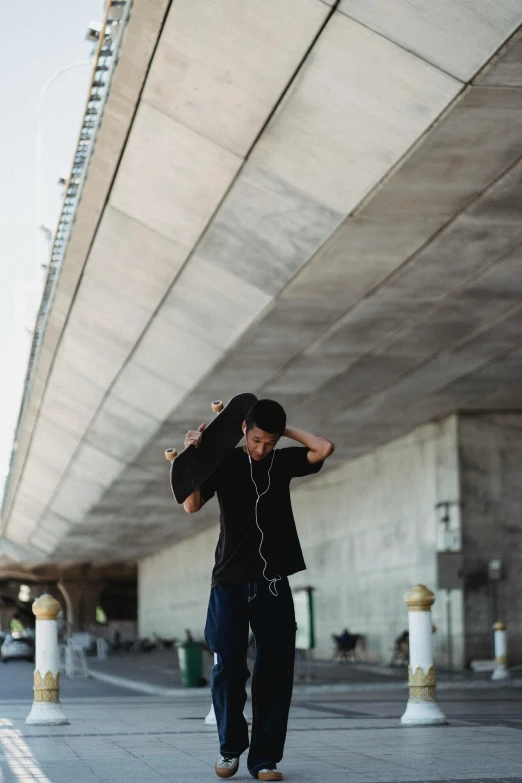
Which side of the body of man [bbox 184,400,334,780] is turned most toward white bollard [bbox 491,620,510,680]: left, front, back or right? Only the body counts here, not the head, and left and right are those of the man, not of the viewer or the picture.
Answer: back

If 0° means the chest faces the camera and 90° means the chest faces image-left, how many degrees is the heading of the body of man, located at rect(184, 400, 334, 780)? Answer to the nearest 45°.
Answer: approximately 0°

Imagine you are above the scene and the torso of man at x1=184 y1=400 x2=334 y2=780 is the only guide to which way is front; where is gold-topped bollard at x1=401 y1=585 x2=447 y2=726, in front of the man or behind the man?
behind

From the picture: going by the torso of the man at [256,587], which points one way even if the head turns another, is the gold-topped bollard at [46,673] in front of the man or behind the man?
behind

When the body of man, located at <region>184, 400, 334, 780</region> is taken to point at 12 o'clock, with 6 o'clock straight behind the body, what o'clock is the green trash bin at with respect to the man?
The green trash bin is roughly at 6 o'clock from the man.
